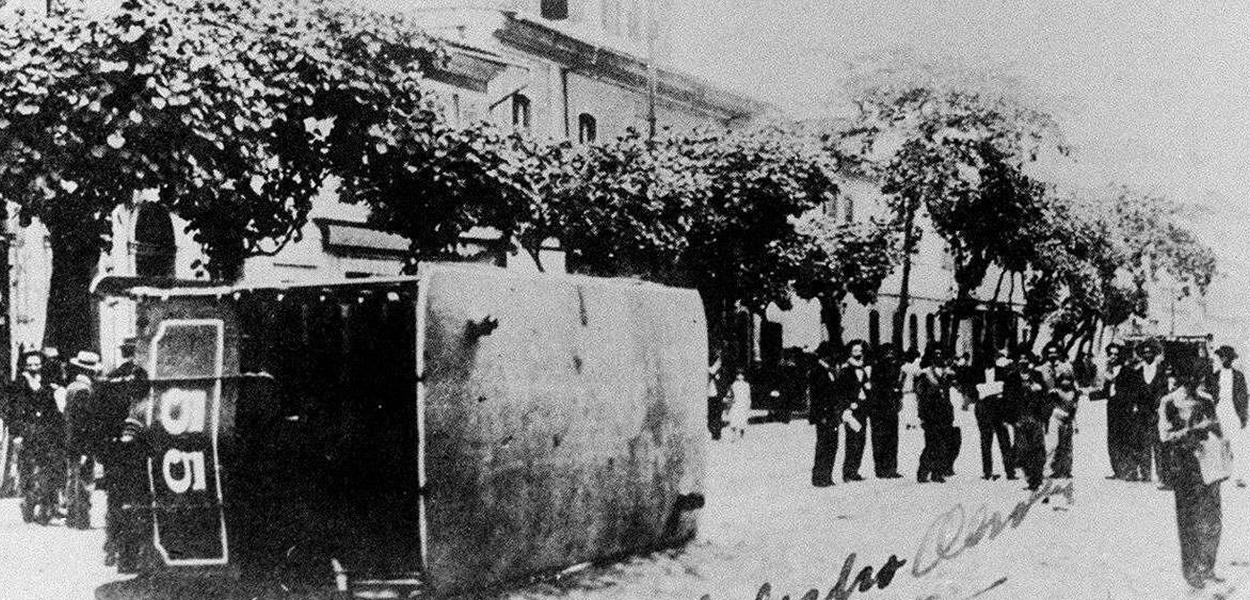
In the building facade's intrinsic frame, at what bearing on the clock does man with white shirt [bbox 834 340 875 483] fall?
The man with white shirt is roughly at 1 o'clock from the building facade.

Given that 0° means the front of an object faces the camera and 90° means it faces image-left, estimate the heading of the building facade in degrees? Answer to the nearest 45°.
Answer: approximately 315°

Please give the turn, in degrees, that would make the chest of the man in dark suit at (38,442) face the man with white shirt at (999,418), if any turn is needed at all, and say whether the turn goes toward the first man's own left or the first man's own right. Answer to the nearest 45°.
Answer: approximately 90° to the first man's own left

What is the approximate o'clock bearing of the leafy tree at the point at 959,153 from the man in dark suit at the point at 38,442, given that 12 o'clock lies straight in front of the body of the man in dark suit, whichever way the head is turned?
The leafy tree is roughly at 9 o'clock from the man in dark suit.
